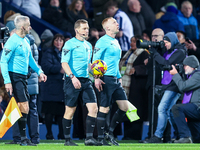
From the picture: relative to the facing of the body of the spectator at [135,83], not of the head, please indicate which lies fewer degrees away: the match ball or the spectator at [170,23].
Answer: the match ball

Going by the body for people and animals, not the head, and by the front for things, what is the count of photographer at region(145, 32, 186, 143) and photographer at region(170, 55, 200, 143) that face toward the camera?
0

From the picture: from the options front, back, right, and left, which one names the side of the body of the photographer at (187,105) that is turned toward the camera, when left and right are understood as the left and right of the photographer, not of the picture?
left

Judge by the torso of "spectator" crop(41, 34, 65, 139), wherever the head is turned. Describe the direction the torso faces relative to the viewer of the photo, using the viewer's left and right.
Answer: facing the viewer and to the right of the viewer

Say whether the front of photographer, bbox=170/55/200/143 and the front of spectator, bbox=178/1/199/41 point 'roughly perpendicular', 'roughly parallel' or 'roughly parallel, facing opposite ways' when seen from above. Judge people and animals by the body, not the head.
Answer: roughly perpendicular

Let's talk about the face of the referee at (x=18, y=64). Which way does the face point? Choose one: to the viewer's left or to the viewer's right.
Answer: to the viewer's right

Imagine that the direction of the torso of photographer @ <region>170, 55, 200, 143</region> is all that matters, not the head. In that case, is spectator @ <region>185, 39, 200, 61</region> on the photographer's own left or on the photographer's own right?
on the photographer's own right

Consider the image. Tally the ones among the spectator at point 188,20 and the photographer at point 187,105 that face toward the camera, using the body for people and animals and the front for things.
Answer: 1

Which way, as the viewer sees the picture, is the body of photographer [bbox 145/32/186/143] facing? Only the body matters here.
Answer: to the viewer's left
